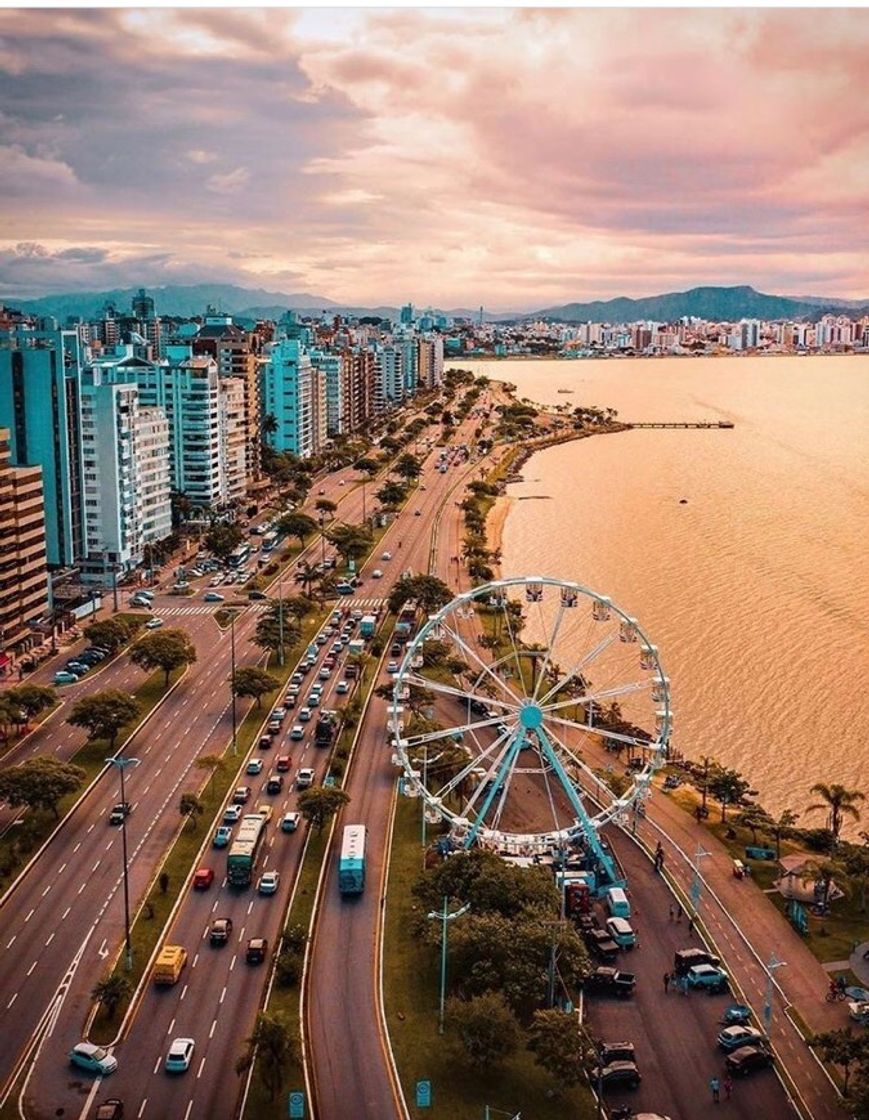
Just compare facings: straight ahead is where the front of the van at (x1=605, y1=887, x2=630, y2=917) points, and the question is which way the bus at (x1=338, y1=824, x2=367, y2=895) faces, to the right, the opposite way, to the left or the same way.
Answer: the opposite way

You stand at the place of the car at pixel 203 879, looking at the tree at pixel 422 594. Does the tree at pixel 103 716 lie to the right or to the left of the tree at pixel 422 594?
left

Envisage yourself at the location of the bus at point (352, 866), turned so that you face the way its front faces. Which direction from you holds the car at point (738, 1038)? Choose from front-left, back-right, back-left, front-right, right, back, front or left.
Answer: back-right

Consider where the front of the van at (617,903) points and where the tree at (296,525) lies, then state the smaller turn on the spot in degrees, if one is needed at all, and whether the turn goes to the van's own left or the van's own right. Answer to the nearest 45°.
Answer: approximately 135° to the van's own right

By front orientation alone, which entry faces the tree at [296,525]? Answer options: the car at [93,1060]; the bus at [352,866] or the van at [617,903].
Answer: the bus

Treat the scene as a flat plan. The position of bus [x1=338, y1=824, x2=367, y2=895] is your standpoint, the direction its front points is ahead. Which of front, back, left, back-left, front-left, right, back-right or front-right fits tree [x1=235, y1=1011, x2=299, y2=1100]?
back

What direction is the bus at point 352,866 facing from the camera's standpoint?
away from the camera

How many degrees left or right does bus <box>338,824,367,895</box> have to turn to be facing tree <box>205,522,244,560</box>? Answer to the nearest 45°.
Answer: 0° — it already faces it

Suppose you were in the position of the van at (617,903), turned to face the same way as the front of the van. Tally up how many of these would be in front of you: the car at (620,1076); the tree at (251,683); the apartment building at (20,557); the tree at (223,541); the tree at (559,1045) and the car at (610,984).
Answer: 3

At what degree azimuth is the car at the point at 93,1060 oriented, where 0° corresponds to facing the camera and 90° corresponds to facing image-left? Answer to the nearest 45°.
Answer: approximately 315°

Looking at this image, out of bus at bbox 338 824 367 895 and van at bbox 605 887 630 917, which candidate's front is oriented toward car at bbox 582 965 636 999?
the van

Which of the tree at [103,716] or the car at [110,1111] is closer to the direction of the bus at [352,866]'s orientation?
the tree
